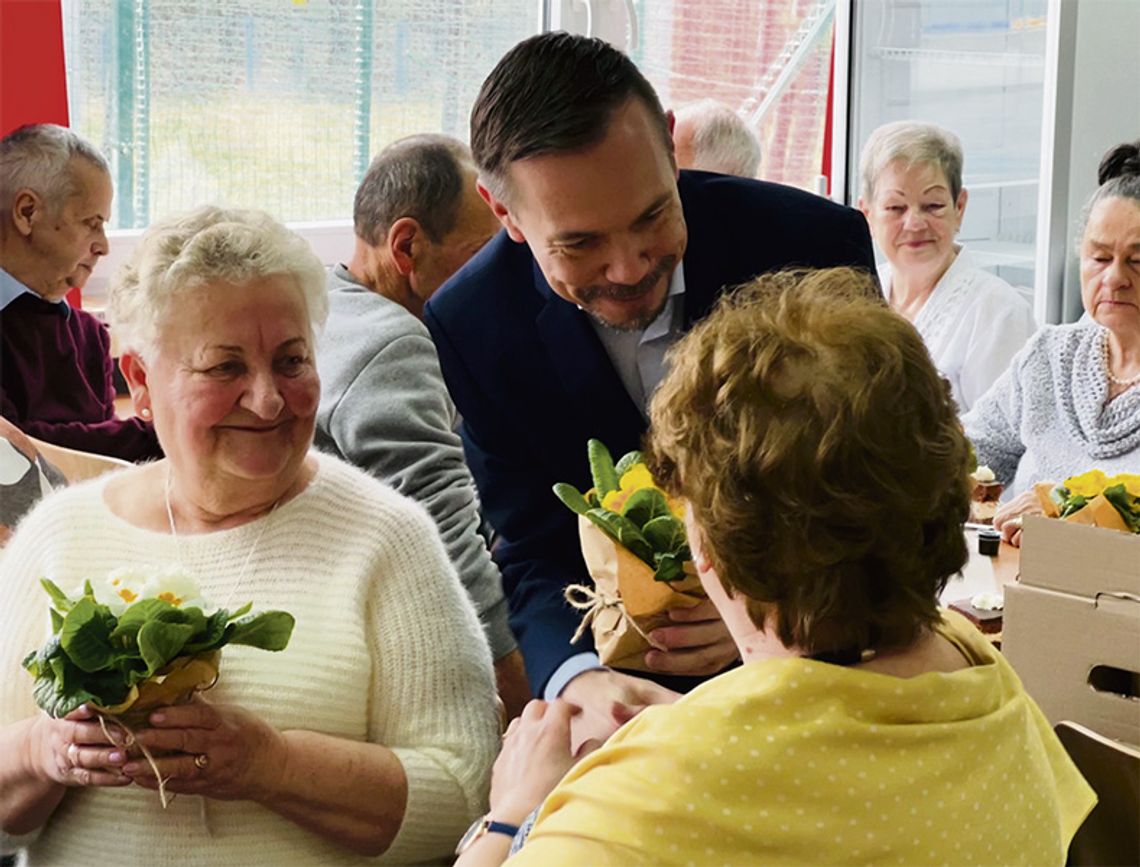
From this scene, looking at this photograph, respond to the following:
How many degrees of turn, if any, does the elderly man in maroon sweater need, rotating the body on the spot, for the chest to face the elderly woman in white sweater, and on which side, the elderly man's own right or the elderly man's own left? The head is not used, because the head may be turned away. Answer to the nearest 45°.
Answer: approximately 90° to the elderly man's own right

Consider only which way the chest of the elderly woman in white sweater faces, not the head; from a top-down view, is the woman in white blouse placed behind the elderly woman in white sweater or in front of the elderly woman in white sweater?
behind

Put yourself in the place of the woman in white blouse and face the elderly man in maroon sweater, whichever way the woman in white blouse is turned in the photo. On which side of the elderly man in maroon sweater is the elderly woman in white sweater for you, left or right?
left

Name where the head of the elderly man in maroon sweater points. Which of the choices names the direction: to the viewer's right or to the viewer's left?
to the viewer's right

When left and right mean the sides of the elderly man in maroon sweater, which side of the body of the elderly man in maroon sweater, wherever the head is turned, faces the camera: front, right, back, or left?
right

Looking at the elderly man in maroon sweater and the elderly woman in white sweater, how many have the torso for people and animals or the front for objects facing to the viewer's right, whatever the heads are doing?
1

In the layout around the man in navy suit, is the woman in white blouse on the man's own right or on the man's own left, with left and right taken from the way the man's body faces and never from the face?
on the man's own left

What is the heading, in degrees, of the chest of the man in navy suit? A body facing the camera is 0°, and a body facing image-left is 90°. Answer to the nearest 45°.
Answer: approximately 315°

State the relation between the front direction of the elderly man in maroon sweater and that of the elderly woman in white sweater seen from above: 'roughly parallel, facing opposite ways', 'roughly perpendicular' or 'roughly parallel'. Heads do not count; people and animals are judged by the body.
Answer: roughly perpendicular

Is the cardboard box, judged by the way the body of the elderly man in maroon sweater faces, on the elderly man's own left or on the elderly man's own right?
on the elderly man's own right

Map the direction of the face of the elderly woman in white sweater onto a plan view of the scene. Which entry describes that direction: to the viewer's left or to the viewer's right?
to the viewer's right

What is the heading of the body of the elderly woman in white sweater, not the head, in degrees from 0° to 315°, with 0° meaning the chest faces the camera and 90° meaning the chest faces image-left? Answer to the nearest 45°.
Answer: approximately 0°
